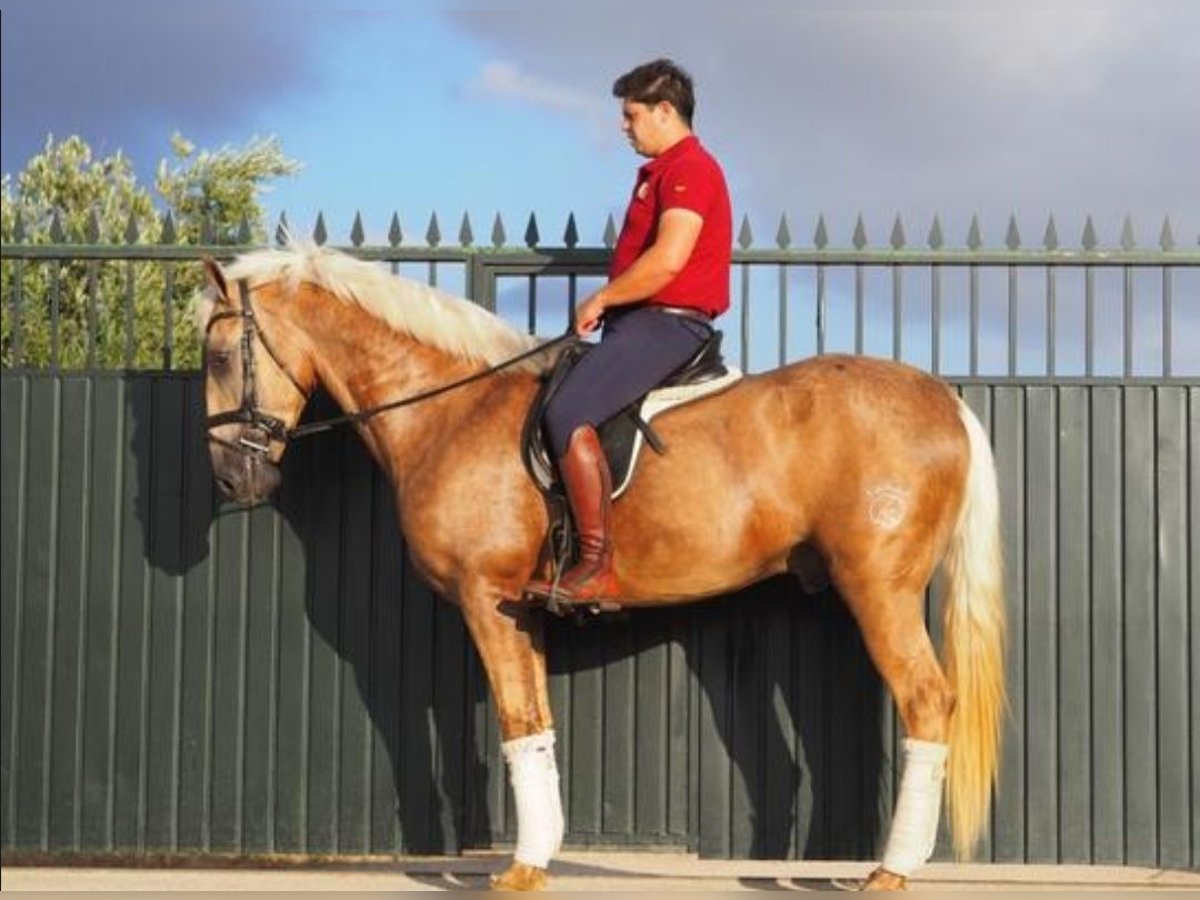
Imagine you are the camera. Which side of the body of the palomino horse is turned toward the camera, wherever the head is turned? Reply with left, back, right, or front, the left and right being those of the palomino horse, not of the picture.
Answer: left

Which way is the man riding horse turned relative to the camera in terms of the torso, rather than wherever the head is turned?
to the viewer's left

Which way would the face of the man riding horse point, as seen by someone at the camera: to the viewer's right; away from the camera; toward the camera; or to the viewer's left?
to the viewer's left
